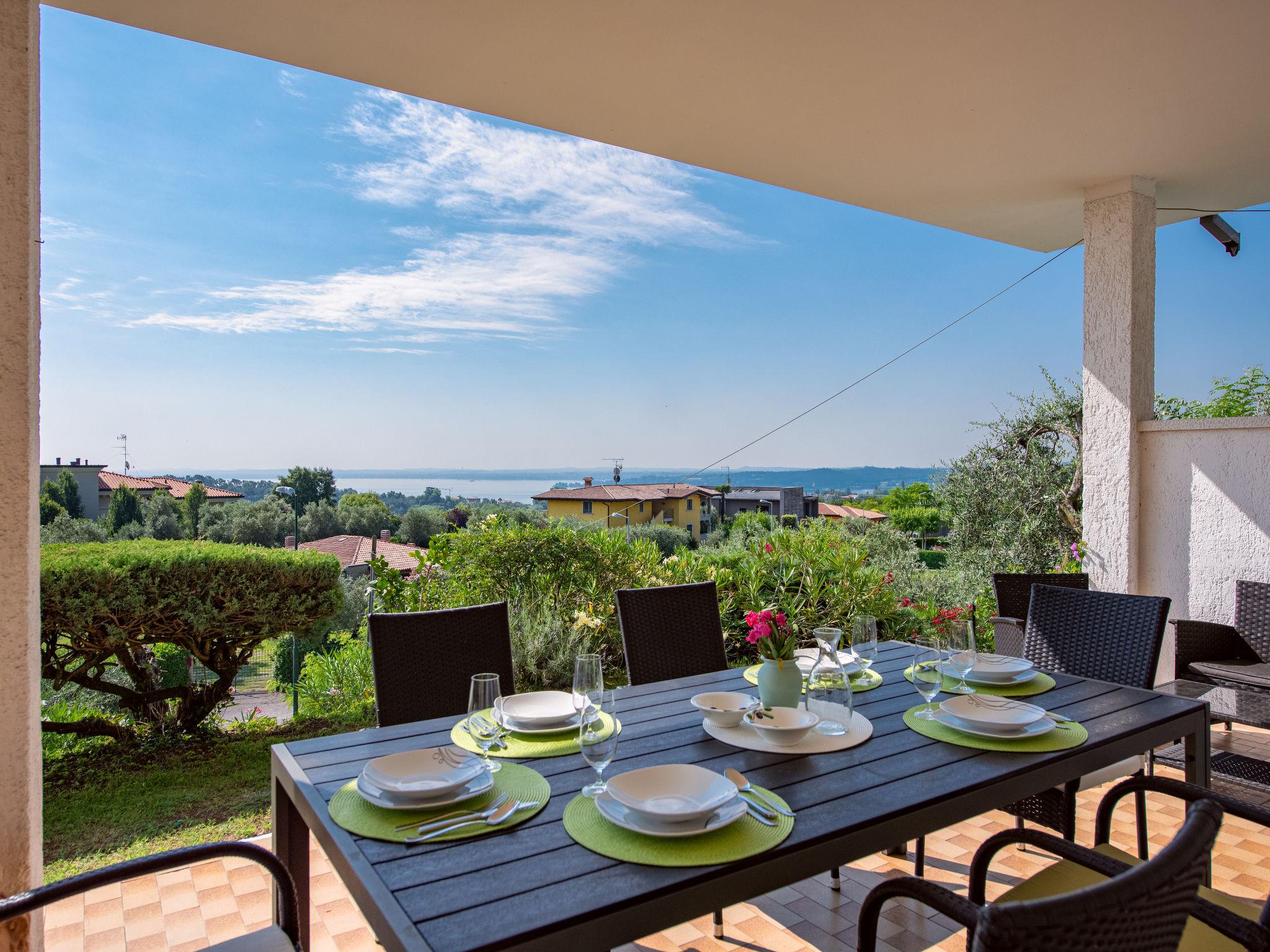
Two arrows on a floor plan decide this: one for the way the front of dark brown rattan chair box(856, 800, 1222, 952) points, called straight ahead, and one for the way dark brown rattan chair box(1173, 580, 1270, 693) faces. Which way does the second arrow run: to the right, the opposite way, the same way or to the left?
to the left

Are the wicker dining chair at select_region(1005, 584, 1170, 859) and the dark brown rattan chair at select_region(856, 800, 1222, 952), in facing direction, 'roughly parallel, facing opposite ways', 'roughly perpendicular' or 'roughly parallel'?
roughly perpendicular

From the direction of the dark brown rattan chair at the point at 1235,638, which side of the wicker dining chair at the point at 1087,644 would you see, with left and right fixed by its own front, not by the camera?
back

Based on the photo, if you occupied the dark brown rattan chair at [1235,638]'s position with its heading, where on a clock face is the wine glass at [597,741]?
The wine glass is roughly at 11 o'clock from the dark brown rattan chair.

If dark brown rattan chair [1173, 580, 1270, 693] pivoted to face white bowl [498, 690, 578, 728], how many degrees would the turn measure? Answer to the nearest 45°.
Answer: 0° — it already faces it

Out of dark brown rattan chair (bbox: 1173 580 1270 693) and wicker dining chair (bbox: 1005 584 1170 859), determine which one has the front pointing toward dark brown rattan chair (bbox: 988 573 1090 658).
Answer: dark brown rattan chair (bbox: 1173 580 1270 693)

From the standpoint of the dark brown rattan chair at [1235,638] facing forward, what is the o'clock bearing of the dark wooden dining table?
The dark wooden dining table is roughly at 11 o'clock from the dark brown rattan chair.

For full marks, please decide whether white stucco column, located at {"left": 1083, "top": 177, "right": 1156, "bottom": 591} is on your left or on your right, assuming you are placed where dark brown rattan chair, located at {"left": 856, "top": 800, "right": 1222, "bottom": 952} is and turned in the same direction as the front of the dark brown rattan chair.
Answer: on your right

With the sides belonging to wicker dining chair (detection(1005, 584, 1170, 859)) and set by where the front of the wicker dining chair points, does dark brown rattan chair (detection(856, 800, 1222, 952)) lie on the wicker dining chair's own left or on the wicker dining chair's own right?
on the wicker dining chair's own left

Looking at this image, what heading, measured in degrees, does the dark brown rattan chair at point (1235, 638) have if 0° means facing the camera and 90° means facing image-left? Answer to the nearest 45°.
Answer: approximately 45°

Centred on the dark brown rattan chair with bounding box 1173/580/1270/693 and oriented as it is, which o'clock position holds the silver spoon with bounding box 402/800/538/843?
The silver spoon is roughly at 11 o'clock from the dark brown rattan chair.

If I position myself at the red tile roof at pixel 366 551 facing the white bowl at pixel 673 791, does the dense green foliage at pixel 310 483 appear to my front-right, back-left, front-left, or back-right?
back-right
